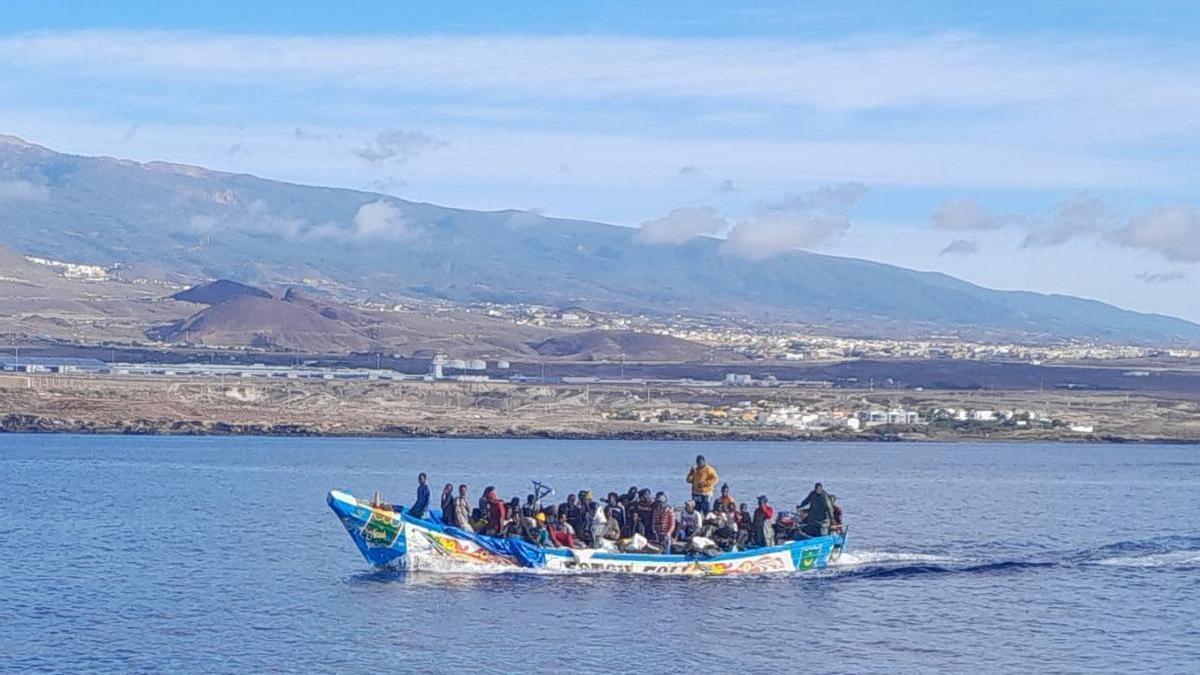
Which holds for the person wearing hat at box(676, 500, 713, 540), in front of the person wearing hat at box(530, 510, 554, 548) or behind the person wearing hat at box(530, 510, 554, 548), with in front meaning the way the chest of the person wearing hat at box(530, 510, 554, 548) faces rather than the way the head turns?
behind

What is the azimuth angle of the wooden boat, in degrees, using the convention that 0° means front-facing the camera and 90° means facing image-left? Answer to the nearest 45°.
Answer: approximately 90°

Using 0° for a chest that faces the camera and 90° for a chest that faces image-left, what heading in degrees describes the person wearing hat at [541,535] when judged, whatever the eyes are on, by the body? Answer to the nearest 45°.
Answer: approximately 45°

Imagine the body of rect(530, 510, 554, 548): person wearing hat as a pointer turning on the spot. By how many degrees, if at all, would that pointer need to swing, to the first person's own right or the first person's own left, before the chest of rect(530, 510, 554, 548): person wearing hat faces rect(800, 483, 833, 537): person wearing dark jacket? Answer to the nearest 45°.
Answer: approximately 135° to the first person's own left

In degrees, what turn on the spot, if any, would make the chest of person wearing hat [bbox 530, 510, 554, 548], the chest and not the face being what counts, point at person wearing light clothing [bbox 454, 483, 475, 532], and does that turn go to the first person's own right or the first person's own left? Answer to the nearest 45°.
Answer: approximately 45° to the first person's own right
